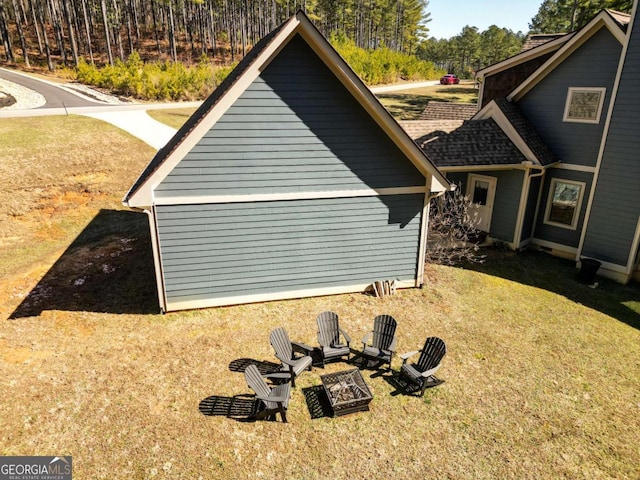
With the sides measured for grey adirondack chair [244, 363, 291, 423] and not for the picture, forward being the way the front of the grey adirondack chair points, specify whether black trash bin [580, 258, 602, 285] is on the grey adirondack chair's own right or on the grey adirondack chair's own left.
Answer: on the grey adirondack chair's own left

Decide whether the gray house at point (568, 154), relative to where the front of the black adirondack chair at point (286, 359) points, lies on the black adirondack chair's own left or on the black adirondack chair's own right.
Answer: on the black adirondack chair's own left

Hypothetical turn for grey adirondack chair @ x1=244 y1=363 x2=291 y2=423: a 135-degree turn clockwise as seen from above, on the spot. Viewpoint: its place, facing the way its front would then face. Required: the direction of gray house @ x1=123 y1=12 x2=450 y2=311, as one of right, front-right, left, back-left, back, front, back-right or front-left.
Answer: right

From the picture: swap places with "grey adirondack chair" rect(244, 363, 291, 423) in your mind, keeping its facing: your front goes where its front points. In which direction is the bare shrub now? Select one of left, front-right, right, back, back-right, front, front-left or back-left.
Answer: left

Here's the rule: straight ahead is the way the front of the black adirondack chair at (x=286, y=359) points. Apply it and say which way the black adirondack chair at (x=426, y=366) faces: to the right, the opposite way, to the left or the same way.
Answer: to the right

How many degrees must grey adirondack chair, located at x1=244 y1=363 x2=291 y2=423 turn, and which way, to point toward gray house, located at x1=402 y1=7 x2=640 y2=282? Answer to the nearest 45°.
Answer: approximately 90° to its left

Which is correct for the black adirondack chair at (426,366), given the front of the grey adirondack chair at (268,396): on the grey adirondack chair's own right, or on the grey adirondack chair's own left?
on the grey adirondack chair's own left

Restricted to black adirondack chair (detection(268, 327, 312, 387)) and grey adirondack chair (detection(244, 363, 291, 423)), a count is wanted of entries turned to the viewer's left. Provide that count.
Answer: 0

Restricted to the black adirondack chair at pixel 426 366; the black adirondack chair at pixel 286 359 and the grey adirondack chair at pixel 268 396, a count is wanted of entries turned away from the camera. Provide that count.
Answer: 0

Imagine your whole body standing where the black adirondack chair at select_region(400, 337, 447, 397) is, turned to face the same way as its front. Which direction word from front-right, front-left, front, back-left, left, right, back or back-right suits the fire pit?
front

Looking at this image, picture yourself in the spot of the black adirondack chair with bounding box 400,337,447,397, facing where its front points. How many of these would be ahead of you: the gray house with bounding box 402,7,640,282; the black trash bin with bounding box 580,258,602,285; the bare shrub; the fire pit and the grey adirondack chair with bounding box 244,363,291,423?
2

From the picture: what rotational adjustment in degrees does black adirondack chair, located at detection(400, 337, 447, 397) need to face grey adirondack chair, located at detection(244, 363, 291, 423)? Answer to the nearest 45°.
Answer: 0° — it already faces it

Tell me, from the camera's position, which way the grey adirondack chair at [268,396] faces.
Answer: facing the viewer and to the right of the viewer

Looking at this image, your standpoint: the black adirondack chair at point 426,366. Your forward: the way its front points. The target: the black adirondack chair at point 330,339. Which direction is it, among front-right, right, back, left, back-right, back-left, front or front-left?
front-right

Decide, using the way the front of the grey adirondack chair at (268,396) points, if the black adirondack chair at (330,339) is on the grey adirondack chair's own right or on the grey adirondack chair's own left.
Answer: on the grey adirondack chair's own left

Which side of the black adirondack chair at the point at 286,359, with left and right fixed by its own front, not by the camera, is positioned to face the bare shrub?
left

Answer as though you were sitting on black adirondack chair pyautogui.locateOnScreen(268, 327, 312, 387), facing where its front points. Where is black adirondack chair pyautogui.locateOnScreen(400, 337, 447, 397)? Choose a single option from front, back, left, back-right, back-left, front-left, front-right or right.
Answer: front-left
